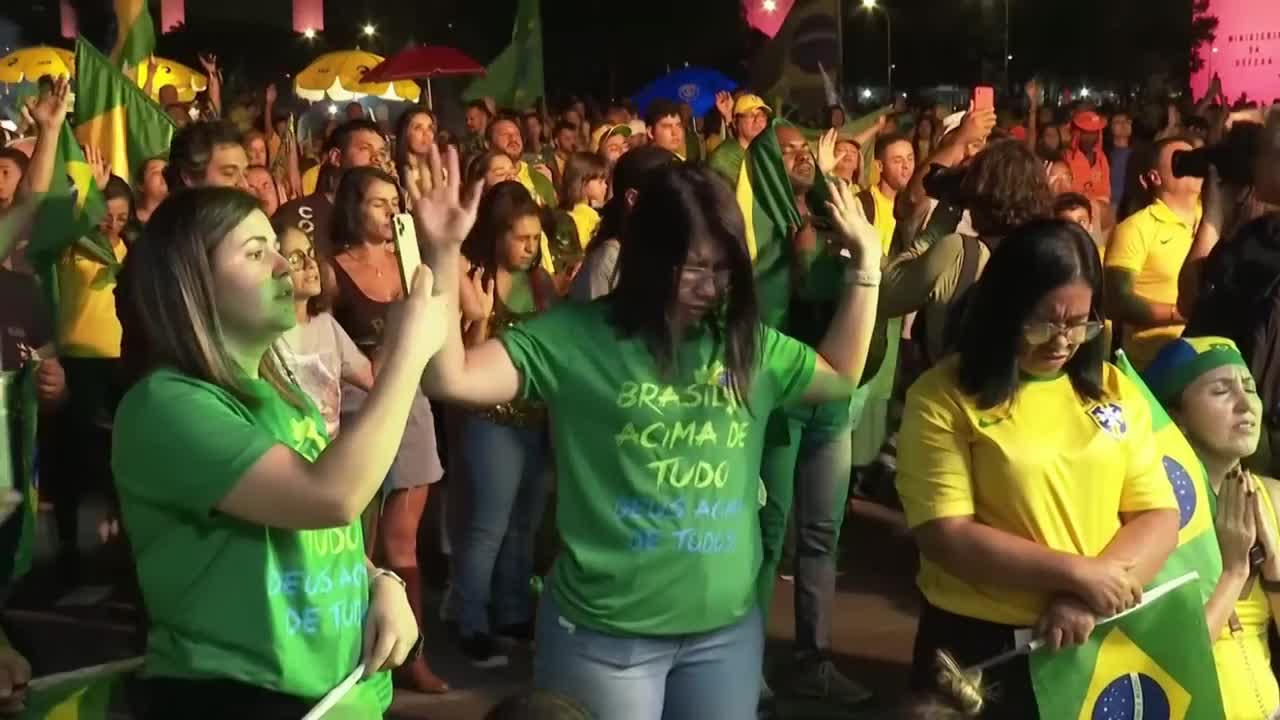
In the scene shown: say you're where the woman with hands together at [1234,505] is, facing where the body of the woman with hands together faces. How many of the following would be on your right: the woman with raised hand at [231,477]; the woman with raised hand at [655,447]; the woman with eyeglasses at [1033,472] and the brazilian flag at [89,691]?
4

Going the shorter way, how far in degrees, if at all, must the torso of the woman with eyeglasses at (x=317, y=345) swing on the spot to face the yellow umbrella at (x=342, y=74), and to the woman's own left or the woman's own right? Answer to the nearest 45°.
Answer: approximately 135° to the woman's own left

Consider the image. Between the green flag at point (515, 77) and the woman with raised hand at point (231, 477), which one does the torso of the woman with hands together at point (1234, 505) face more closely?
the woman with raised hand

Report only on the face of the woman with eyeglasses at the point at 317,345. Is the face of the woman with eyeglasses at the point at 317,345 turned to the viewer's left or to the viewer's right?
to the viewer's right

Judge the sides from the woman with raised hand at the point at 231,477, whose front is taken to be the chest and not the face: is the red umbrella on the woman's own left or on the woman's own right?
on the woman's own left

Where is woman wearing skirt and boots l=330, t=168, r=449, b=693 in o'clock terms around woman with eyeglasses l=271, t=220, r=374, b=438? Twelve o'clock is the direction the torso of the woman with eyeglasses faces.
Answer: The woman wearing skirt and boots is roughly at 8 o'clock from the woman with eyeglasses.

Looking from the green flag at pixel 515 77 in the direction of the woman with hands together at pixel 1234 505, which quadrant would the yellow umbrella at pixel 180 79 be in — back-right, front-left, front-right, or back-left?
back-right

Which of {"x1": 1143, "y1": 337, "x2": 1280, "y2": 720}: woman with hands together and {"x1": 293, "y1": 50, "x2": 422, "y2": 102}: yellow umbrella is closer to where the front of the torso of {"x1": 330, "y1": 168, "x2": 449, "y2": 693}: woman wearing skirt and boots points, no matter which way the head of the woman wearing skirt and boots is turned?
the woman with hands together

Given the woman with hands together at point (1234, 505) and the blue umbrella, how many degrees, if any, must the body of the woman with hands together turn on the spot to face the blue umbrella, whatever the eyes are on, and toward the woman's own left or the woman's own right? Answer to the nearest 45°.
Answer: approximately 180°

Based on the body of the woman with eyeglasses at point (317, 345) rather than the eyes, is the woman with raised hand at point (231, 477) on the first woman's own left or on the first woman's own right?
on the first woman's own right

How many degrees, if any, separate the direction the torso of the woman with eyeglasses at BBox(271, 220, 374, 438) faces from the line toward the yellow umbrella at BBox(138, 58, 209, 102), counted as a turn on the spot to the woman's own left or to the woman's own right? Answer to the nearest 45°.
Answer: approximately 135° to the woman's own left

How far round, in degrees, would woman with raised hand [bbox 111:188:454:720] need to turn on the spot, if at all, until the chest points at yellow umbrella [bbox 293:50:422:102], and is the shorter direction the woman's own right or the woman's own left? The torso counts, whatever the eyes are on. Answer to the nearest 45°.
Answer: approximately 135° to the woman's own left
